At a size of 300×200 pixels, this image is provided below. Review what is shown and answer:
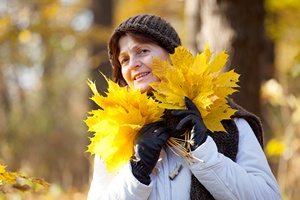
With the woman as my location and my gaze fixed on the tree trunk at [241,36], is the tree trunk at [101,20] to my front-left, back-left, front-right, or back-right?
front-left

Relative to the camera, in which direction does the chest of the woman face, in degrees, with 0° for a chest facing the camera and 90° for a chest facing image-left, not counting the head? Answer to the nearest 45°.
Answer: approximately 45°

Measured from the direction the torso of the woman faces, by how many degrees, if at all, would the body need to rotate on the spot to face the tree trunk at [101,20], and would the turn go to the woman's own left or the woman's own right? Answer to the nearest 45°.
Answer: approximately 135° to the woman's own right

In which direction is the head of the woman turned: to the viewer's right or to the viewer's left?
to the viewer's left
